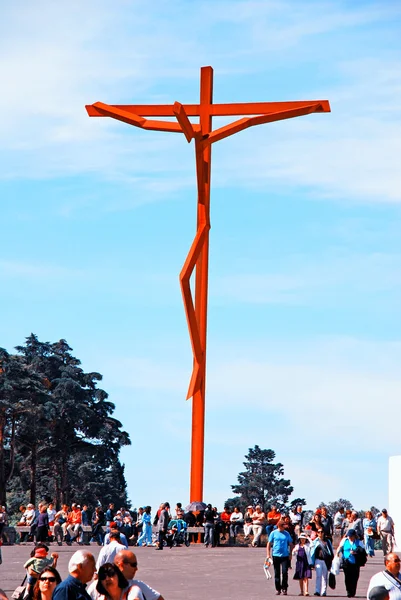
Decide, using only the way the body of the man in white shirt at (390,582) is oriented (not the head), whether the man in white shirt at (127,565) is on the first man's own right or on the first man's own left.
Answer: on the first man's own right

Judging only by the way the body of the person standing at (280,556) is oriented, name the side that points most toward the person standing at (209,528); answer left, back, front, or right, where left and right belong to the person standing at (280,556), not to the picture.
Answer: back

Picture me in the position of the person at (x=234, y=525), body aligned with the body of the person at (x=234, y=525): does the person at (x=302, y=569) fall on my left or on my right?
on my left

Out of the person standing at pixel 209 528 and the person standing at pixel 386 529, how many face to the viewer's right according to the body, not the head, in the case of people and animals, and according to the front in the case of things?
0

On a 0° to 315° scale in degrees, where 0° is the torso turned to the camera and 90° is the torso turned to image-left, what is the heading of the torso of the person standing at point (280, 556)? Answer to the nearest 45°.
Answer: approximately 0°

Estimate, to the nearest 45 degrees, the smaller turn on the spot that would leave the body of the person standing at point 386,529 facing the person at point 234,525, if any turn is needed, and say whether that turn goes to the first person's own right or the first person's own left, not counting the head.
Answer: approximately 135° to the first person's own right

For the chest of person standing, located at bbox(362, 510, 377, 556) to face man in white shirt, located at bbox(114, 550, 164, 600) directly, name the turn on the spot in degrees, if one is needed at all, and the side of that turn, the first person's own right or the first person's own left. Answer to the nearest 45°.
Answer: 0° — they already face them

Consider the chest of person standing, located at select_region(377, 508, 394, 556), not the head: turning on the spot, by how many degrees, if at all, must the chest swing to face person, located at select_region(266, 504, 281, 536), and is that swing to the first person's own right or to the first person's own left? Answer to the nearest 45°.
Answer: approximately 135° to the first person's own right
